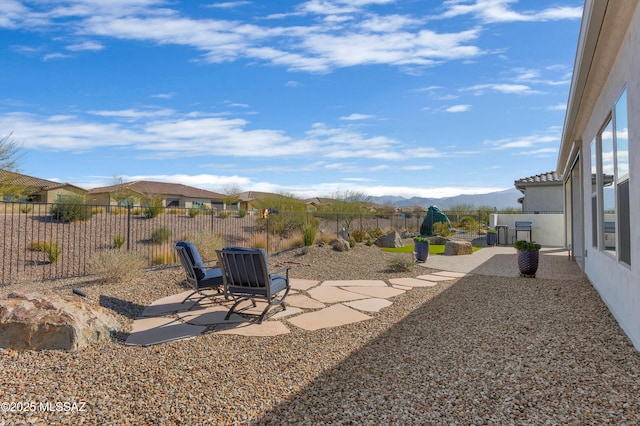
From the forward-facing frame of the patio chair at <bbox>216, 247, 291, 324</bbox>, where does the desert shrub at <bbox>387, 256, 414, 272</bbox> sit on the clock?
The desert shrub is roughly at 12 o'clock from the patio chair.

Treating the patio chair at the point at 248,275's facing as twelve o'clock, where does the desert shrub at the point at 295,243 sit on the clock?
The desert shrub is roughly at 11 o'clock from the patio chair.

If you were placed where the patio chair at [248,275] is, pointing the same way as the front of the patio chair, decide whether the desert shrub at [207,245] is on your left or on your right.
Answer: on your left

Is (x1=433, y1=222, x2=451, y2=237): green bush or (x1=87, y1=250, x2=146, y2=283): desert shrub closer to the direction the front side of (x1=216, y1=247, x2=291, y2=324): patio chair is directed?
the green bush

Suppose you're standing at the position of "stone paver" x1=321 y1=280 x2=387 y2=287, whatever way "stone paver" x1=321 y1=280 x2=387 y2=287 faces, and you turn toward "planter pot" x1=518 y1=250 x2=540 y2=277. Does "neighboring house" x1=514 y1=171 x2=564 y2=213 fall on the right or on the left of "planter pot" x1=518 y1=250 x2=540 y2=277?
left

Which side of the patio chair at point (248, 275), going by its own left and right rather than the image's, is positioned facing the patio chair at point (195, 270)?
left

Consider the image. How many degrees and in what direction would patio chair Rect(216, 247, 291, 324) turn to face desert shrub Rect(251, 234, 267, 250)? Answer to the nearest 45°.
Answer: approximately 45° to its left

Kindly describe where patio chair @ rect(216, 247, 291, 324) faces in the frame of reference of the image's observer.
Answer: facing away from the viewer and to the right of the viewer

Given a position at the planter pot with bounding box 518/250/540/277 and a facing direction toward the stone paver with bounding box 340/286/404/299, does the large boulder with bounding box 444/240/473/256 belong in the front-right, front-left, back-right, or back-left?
back-right

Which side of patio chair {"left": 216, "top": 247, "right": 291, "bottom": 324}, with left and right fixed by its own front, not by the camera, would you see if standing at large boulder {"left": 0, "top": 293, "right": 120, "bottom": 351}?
back
